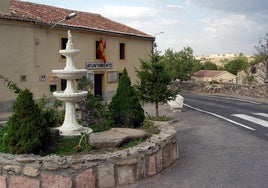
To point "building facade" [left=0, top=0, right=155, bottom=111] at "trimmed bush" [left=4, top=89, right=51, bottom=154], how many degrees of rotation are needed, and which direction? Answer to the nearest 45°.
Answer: approximately 45° to its right

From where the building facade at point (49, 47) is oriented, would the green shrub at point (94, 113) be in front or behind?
in front

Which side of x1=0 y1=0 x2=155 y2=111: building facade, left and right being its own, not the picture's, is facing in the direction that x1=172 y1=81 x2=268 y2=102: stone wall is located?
left

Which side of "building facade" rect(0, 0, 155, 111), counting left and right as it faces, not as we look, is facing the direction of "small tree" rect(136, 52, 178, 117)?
front

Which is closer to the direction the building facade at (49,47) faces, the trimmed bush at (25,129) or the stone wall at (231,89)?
the trimmed bush

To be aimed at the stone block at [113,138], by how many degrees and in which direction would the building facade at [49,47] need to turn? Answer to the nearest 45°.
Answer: approximately 45° to its right

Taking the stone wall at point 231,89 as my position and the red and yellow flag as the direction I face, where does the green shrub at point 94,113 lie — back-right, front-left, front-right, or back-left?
front-left

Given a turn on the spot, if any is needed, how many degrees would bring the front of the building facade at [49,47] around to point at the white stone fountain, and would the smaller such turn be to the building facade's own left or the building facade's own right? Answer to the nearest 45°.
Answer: approximately 45° to the building facade's own right

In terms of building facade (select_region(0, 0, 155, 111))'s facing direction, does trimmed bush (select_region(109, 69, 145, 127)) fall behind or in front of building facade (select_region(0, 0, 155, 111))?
in front

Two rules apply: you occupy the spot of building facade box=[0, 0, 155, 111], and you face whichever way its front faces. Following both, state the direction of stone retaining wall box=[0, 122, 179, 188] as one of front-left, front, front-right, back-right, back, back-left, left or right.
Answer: front-right
